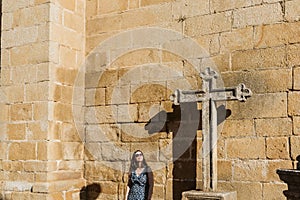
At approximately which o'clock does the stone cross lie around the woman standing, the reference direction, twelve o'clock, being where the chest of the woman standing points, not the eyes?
The stone cross is roughly at 10 o'clock from the woman standing.

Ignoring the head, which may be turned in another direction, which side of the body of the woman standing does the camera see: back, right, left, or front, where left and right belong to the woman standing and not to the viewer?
front
